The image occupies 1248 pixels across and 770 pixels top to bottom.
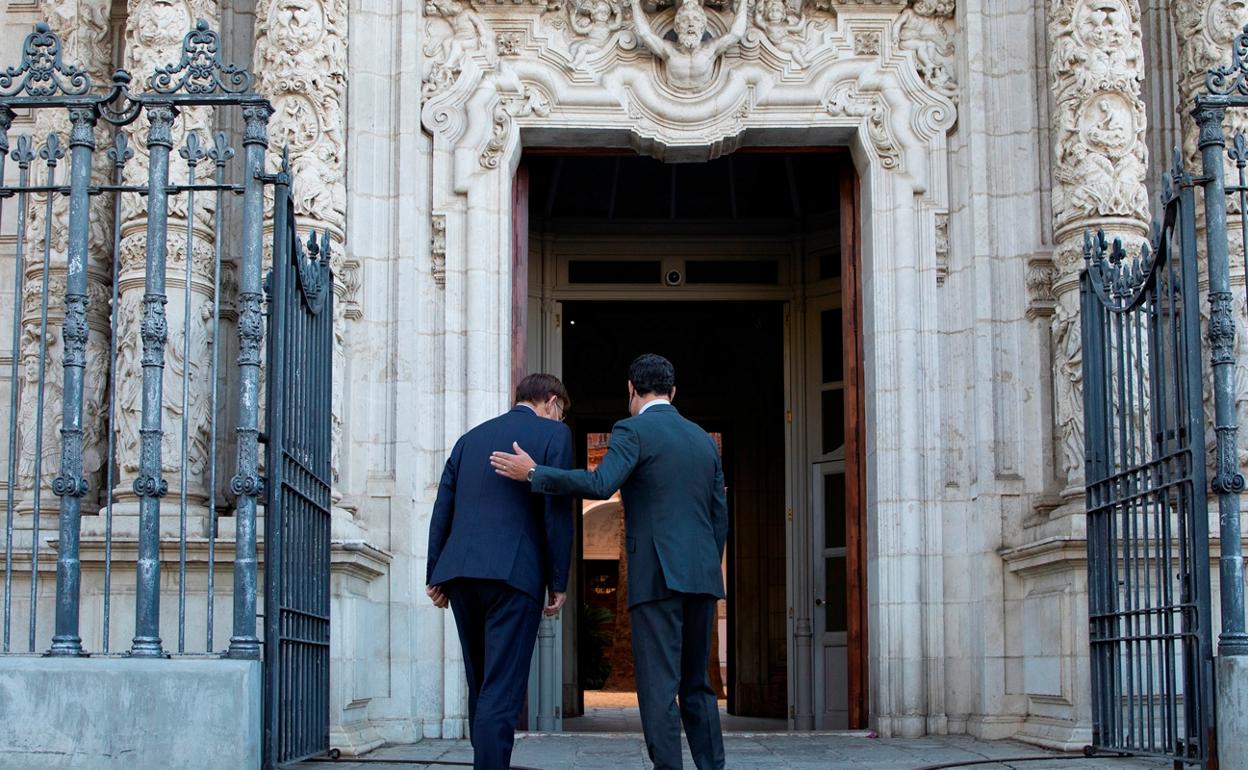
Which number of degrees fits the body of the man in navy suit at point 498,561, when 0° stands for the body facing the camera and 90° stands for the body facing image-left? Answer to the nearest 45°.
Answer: approximately 225°

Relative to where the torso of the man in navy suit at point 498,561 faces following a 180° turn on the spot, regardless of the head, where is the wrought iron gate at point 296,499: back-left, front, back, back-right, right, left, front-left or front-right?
right

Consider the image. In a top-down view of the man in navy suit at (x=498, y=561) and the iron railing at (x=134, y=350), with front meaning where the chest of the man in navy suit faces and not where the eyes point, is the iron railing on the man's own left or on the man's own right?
on the man's own left

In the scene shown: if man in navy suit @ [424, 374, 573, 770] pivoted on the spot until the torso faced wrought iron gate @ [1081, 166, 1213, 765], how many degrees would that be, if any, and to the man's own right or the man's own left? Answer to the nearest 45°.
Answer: approximately 45° to the man's own right
